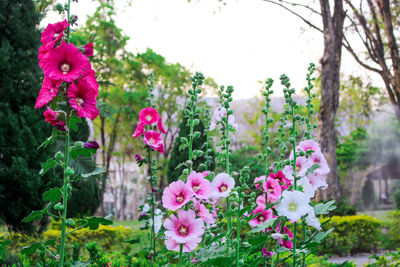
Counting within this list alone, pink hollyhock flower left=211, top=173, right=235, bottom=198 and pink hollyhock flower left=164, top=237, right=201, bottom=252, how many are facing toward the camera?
2

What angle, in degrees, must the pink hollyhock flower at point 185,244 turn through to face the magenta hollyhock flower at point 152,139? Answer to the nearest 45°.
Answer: approximately 180°

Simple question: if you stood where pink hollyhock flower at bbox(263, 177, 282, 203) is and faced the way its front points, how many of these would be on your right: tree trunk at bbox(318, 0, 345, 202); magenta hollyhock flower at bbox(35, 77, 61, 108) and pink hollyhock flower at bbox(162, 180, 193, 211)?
2

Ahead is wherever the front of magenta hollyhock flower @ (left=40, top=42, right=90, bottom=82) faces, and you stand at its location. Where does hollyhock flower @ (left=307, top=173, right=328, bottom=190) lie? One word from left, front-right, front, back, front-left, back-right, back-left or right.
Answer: left

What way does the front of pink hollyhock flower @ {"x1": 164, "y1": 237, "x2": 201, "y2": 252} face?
toward the camera

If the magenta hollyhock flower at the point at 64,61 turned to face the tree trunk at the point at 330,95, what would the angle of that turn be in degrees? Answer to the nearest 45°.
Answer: approximately 135° to its left

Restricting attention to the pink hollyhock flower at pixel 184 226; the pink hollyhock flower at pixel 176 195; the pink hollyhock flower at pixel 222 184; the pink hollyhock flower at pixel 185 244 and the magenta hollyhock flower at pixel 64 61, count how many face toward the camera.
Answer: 5

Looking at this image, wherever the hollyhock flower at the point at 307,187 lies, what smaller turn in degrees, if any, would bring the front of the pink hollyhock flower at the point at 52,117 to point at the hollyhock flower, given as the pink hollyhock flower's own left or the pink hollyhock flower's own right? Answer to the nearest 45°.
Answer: approximately 135° to the pink hollyhock flower's own left

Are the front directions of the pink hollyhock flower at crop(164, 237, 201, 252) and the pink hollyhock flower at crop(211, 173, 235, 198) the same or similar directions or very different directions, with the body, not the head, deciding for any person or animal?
same or similar directions

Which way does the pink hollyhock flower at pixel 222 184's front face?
toward the camera
